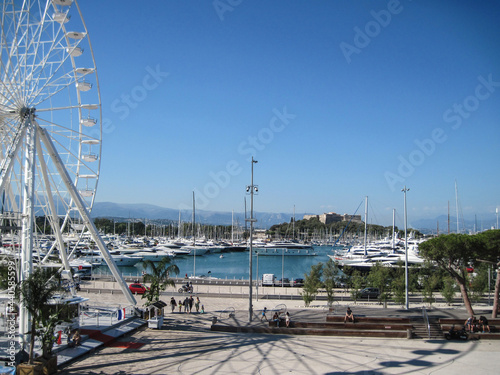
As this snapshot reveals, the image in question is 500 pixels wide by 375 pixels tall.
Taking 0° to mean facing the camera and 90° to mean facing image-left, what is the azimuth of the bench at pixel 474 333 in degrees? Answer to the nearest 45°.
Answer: approximately 0°

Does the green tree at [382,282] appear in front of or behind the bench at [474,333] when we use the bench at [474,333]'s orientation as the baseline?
behind

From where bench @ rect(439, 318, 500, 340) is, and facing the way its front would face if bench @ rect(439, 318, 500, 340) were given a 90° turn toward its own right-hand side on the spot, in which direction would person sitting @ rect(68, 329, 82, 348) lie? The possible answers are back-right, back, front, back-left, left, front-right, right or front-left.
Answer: front-left

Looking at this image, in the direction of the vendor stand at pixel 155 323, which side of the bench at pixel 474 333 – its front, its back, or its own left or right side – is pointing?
right

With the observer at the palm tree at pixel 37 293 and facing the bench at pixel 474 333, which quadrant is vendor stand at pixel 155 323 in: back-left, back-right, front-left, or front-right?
front-left

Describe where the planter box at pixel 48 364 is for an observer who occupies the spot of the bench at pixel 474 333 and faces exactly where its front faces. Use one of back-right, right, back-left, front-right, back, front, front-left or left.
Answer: front-right
